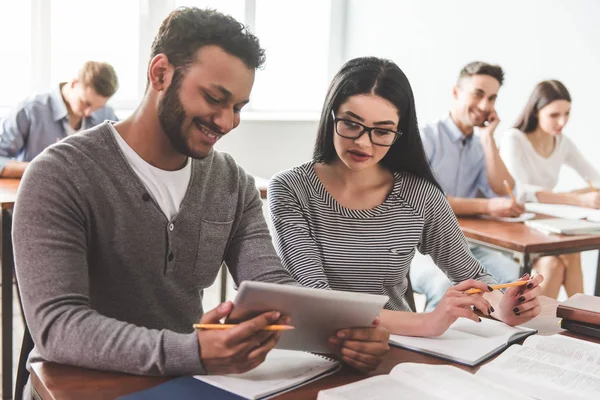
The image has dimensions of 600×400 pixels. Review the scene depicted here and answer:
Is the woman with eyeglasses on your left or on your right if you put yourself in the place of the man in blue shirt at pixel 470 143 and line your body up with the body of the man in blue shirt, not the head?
on your right

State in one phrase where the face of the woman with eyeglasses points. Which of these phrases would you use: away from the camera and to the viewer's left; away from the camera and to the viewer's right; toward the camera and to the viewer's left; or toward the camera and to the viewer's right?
toward the camera and to the viewer's left

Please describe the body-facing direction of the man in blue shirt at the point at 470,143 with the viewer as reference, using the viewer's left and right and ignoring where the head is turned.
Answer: facing the viewer and to the right of the viewer

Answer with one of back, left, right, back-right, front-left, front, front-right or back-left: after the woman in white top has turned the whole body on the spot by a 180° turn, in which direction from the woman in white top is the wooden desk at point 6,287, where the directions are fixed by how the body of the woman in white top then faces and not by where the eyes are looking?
left

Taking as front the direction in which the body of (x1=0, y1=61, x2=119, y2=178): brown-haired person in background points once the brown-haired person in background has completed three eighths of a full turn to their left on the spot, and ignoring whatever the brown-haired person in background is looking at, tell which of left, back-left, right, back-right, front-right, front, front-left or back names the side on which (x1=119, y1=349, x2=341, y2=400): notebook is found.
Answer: back
